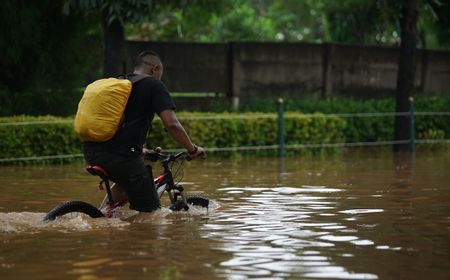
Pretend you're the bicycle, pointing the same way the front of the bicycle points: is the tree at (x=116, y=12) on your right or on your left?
on your left

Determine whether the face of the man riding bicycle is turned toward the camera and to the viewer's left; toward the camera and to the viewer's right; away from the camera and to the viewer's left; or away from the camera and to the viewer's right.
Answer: away from the camera and to the viewer's right

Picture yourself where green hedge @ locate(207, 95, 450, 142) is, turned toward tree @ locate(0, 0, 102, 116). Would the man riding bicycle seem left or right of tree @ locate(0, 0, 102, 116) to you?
left

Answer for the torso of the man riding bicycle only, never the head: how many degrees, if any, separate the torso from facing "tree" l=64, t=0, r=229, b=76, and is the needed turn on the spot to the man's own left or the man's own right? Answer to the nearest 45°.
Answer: approximately 45° to the man's own left

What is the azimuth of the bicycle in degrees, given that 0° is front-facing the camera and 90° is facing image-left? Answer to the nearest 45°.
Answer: approximately 225°

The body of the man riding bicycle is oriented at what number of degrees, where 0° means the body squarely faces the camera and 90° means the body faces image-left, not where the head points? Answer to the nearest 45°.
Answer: approximately 225°
